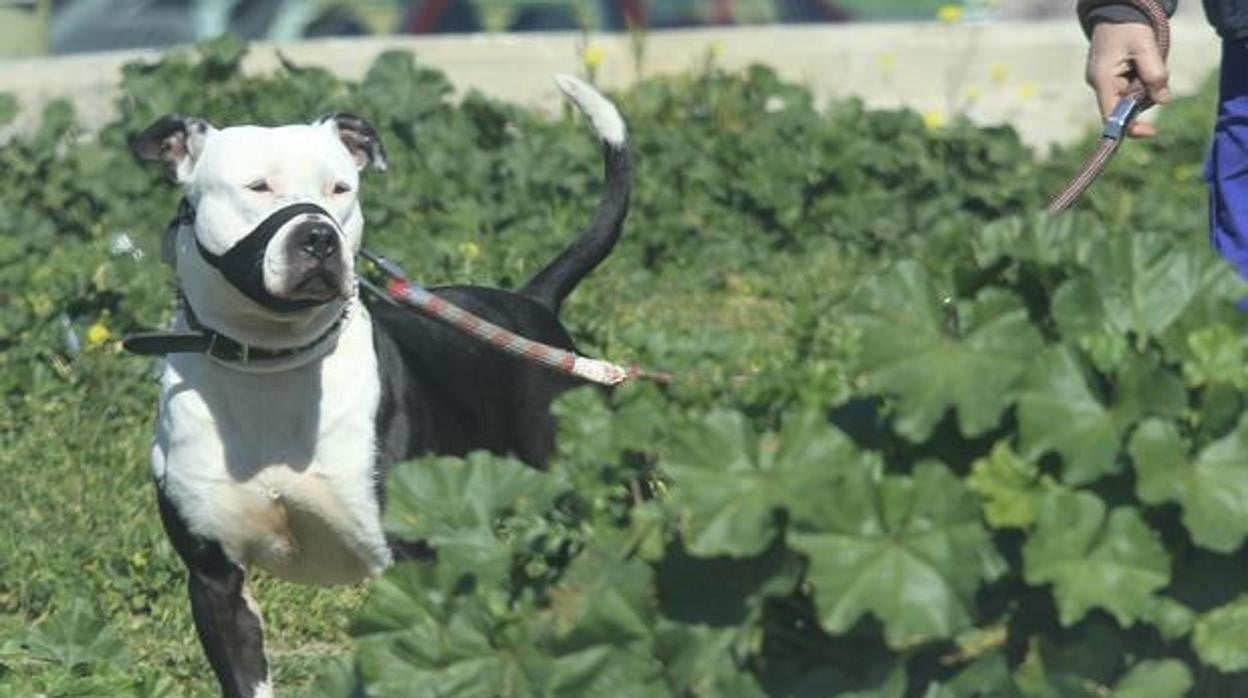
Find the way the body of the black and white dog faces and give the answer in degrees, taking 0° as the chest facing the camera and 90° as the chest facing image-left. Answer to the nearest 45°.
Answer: approximately 45°

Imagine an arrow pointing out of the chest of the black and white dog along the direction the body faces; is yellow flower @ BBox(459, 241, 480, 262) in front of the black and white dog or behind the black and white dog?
behind

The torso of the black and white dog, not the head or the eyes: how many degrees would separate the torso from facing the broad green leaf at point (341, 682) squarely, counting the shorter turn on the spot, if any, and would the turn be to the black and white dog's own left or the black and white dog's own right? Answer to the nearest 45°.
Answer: approximately 45° to the black and white dog's own left

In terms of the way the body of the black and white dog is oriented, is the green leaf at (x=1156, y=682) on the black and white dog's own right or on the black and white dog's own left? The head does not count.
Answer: on the black and white dog's own left

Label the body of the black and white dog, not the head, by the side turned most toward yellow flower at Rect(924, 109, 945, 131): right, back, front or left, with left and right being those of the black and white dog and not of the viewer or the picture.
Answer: back
